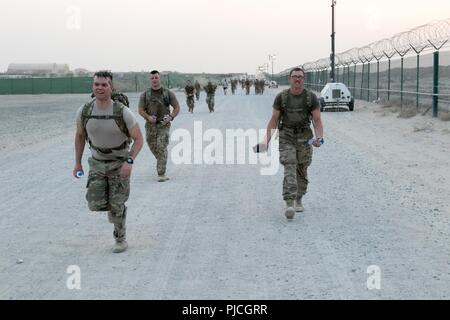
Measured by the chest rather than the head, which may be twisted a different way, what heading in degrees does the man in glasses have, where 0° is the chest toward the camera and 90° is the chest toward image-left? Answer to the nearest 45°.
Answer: approximately 0°
